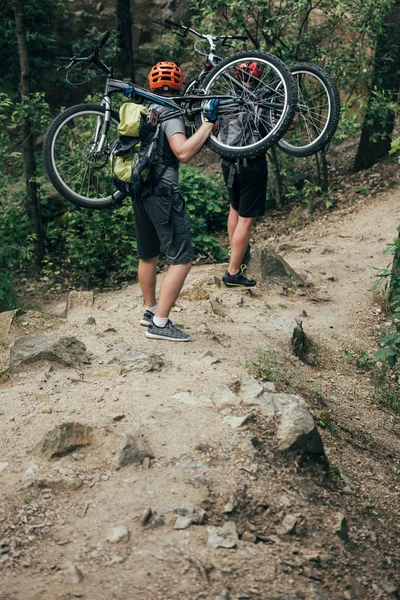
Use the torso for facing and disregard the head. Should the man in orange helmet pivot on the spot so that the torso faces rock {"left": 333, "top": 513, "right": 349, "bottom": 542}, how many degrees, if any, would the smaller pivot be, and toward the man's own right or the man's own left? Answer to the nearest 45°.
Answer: approximately 135° to the man's own right

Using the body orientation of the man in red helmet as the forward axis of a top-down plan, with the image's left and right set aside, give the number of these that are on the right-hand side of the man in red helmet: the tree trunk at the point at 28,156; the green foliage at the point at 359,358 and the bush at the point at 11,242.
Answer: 1

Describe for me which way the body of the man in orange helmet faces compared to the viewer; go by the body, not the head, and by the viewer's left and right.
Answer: facing away from the viewer and to the right of the viewer

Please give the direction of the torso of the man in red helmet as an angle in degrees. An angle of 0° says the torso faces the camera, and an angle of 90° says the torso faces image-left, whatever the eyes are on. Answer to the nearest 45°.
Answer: approximately 225°

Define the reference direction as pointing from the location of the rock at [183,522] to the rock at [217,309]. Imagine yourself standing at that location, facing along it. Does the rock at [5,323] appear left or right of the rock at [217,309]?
left

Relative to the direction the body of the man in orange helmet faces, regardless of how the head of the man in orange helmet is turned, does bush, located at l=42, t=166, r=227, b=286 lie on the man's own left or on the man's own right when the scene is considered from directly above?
on the man's own left

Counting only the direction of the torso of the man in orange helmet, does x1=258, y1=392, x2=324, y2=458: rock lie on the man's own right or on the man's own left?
on the man's own right

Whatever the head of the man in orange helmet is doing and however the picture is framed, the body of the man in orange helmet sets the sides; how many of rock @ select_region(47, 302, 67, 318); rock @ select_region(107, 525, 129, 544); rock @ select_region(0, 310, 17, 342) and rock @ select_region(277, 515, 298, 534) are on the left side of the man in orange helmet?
2

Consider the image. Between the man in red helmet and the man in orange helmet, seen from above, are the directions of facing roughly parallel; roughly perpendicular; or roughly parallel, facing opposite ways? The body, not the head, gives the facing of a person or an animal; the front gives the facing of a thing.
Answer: roughly parallel

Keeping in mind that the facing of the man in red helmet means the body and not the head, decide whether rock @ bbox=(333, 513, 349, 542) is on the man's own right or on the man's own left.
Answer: on the man's own right

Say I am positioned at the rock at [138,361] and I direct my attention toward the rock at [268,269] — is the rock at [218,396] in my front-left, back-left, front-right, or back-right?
back-right

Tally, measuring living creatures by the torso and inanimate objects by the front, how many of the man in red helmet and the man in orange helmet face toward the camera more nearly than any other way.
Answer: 0

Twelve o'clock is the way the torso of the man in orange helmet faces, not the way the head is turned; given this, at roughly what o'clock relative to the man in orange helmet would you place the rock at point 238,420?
The rock is roughly at 4 o'clock from the man in orange helmet.

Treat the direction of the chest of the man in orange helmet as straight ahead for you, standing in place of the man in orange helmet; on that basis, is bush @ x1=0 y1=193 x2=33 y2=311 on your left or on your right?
on your left

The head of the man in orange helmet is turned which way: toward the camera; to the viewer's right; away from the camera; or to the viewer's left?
away from the camera

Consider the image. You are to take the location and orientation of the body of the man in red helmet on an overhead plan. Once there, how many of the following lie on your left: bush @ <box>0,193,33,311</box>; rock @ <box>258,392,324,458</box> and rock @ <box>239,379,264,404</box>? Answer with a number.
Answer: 1
